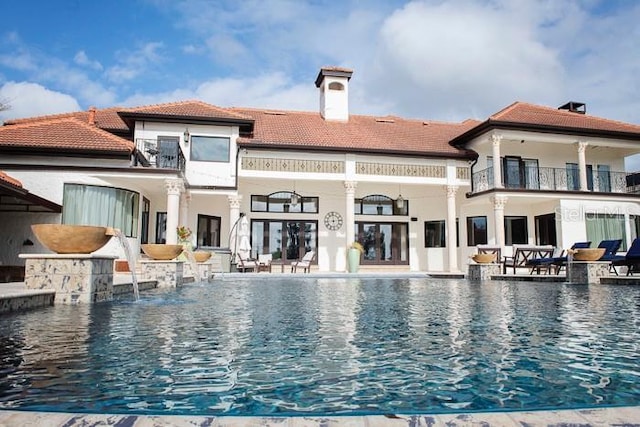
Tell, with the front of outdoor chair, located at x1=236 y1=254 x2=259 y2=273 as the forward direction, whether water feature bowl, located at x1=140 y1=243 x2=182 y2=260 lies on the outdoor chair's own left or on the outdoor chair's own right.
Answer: on the outdoor chair's own right

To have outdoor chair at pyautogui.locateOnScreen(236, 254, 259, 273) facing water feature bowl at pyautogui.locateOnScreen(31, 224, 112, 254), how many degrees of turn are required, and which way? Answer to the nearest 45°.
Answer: approximately 90° to its right

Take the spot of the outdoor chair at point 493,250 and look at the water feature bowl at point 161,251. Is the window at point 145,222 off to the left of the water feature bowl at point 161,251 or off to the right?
right

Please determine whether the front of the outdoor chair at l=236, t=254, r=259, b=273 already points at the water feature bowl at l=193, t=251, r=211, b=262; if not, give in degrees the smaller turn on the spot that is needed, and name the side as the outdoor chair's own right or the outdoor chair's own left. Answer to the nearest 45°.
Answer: approximately 90° to the outdoor chair's own right

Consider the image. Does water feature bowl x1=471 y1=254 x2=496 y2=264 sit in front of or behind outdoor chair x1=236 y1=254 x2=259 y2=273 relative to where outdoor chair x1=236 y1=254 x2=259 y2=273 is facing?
in front
